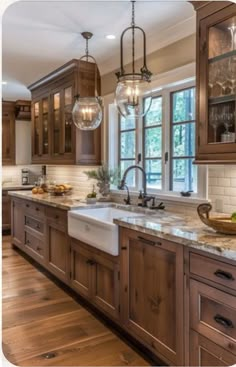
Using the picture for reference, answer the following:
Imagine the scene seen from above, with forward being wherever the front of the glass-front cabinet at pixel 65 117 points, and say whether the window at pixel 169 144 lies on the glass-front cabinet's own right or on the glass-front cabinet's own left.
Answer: on the glass-front cabinet's own left

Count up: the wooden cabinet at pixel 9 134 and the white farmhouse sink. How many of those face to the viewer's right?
0

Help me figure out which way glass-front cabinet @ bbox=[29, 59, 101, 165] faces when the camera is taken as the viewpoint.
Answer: facing the viewer and to the left of the viewer

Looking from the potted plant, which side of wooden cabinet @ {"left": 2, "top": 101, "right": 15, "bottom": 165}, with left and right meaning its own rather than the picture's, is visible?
front

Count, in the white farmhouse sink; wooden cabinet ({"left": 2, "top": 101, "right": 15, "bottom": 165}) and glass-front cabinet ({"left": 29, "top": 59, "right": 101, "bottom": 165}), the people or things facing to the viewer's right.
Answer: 0

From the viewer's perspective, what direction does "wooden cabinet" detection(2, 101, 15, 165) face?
toward the camera

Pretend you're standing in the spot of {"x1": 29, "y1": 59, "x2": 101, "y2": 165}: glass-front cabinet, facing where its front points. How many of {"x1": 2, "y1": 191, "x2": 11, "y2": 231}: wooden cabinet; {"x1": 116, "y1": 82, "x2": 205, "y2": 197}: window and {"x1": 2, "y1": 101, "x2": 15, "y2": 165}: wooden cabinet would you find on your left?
1

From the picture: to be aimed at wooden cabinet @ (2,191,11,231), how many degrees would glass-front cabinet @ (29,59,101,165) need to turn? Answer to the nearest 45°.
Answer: approximately 90° to its right
